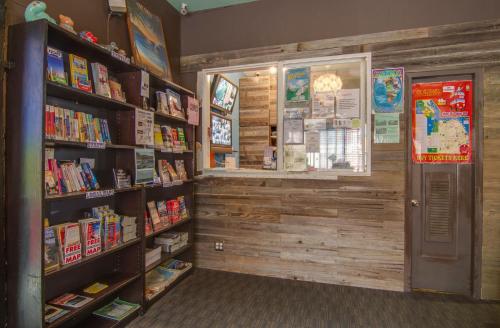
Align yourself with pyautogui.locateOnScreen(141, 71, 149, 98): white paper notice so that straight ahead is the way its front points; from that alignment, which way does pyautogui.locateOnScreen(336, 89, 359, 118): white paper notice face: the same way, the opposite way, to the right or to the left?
to the right

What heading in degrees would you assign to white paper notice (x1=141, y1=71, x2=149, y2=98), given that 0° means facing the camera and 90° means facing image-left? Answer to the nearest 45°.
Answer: approximately 315°

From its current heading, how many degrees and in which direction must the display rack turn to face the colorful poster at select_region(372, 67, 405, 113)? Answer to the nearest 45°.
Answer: approximately 45° to its left

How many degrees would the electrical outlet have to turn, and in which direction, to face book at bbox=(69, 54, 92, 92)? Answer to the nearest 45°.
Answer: approximately 45° to its right

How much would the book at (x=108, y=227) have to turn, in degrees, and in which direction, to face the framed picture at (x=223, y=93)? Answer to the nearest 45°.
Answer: approximately 90° to its left

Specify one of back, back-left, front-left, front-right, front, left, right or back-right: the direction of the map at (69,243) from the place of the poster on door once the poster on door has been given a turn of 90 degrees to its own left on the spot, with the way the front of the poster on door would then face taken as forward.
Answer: back-right

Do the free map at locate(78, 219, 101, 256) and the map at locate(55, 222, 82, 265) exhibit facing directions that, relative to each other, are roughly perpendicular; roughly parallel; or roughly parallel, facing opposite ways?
roughly parallel

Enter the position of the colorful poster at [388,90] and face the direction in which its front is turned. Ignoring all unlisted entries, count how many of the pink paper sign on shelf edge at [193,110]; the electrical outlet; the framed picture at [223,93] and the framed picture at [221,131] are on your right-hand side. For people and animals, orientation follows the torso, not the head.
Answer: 4

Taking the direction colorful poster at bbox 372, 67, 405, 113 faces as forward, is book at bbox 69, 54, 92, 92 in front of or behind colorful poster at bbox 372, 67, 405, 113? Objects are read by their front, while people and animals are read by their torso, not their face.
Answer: in front

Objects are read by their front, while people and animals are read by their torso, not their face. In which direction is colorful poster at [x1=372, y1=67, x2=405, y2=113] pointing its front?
toward the camera

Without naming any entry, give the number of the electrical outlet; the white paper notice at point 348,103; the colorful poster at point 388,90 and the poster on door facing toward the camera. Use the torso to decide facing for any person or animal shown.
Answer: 4

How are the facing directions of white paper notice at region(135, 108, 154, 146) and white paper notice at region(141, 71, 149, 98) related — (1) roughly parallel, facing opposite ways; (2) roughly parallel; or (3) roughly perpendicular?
roughly parallel

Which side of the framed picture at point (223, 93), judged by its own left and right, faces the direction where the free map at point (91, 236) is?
right

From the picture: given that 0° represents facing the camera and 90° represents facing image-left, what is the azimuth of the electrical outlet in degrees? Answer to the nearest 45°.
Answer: approximately 0°

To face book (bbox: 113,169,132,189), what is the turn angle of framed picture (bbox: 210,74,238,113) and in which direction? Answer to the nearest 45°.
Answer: approximately 90° to its right

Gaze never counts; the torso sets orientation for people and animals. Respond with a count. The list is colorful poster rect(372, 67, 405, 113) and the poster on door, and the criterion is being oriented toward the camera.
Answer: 2
